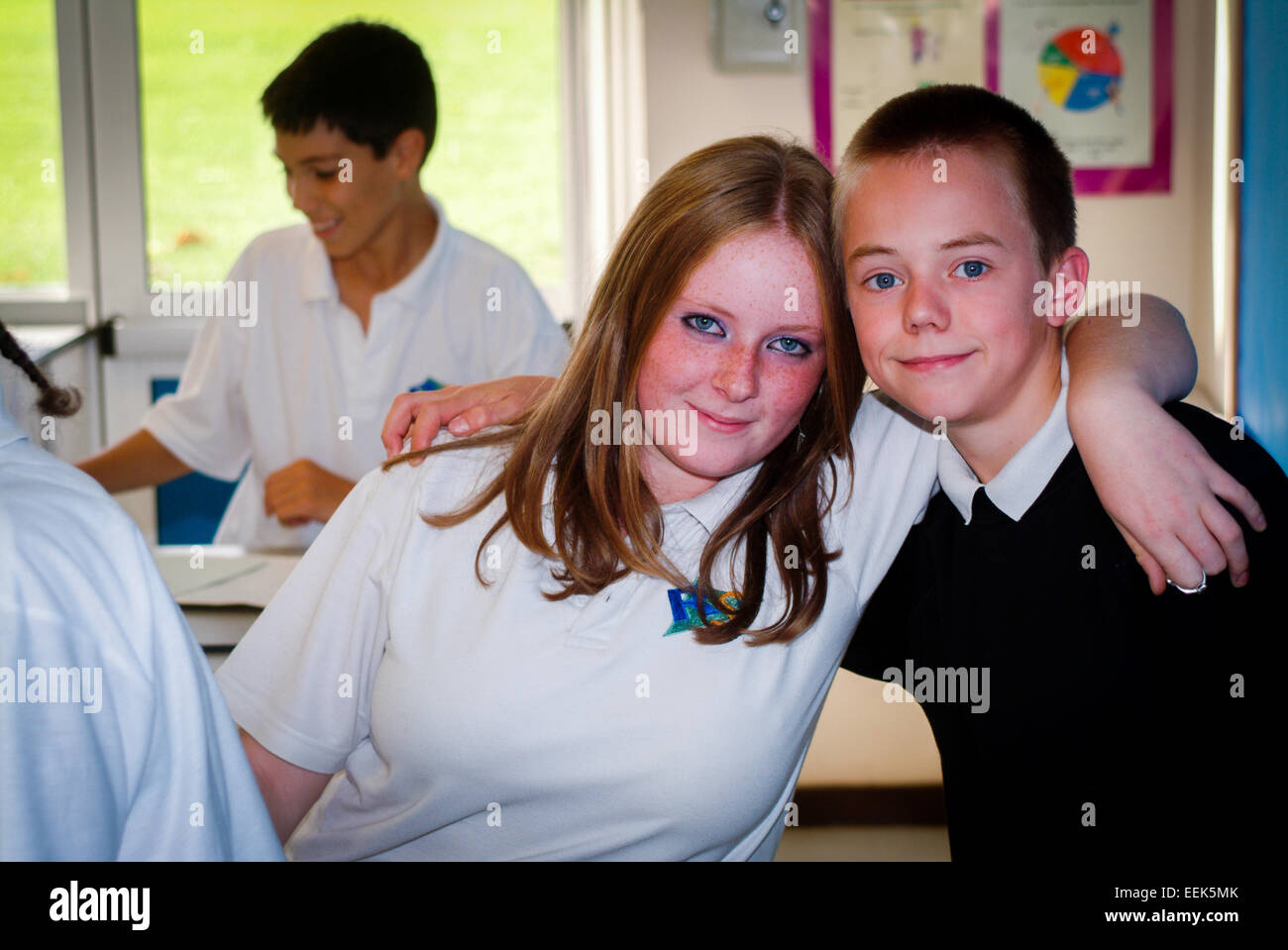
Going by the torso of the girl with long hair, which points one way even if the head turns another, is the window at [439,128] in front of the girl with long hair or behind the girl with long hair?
behind

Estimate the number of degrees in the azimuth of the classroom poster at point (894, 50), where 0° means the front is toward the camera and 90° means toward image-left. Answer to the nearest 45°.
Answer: approximately 0°

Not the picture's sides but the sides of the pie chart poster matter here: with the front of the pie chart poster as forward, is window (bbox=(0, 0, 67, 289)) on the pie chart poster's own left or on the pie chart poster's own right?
on the pie chart poster's own right

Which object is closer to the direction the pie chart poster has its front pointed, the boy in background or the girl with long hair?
the girl with long hair
